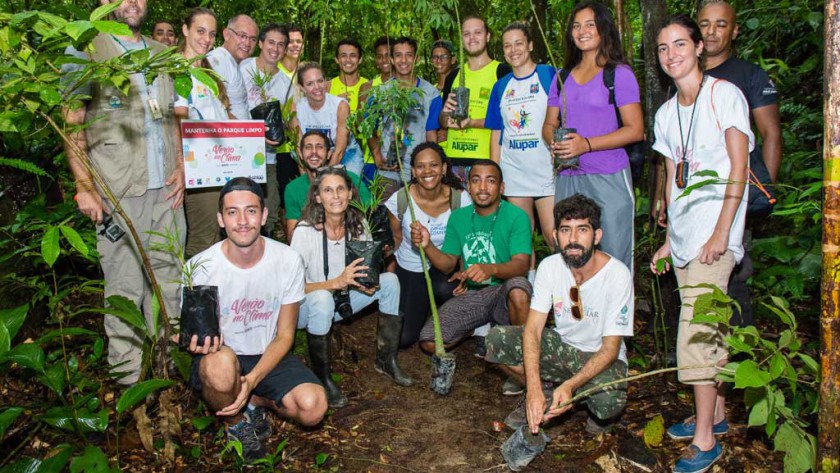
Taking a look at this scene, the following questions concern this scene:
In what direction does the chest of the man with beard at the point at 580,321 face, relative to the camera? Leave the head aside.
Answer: toward the camera

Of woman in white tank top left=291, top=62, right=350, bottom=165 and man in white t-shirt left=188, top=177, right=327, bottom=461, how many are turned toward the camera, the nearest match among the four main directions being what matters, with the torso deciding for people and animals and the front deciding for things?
2

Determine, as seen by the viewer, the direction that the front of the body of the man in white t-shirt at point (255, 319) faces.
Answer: toward the camera

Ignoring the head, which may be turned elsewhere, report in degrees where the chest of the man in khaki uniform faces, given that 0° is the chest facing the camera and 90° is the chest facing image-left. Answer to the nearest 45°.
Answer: approximately 315°

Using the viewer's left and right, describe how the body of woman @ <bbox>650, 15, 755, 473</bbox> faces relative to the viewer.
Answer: facing the viewer and to the left of the viewer

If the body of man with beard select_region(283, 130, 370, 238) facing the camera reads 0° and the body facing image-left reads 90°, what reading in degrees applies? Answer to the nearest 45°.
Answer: approximately 0°

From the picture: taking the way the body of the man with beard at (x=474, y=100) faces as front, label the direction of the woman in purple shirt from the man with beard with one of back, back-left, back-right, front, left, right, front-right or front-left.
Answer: front-left

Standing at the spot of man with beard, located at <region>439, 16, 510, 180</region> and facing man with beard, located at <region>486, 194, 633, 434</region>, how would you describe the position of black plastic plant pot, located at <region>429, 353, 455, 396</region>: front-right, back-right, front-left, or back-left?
front-right

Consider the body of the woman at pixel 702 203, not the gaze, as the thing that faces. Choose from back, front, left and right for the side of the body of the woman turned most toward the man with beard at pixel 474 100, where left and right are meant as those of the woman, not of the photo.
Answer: right

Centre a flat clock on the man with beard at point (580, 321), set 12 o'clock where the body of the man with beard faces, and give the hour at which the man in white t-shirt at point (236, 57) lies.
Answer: The man in white t-shirt is roughly at 4 o'clock from the man with beard.

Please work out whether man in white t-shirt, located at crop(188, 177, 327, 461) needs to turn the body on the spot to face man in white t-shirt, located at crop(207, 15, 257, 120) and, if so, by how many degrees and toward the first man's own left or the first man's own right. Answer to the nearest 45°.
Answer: approximately 180°
